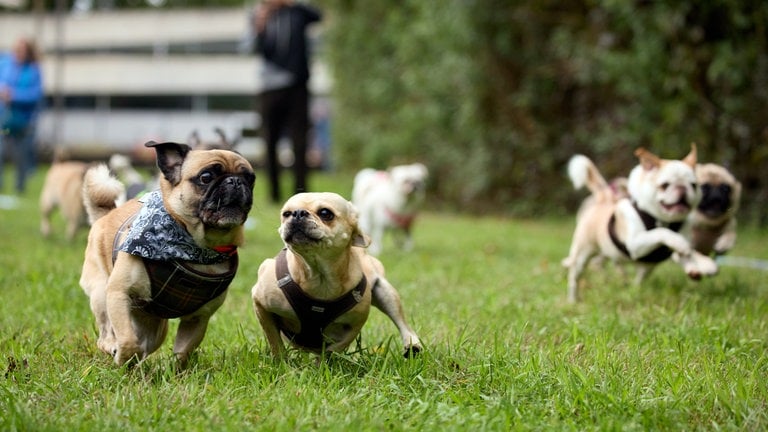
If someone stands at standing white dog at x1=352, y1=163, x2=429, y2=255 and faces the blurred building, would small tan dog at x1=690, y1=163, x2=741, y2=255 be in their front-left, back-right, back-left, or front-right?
back-right

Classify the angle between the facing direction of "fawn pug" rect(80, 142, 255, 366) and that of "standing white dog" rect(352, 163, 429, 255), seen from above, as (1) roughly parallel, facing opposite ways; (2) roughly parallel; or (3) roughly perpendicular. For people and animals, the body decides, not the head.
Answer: roughly parallel

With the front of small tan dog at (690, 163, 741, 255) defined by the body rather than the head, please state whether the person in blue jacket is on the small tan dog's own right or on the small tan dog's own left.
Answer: on the small tan dog's own right

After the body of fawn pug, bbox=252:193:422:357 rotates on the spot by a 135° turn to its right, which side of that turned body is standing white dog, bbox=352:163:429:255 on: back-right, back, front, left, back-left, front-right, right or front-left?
front-right

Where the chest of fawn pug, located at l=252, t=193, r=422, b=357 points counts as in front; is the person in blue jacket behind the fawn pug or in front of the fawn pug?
behind

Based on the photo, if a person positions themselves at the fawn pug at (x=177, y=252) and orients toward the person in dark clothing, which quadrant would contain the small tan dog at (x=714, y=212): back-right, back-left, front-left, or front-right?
front-right

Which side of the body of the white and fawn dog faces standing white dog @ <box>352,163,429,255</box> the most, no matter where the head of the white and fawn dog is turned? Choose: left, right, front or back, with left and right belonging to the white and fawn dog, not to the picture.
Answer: back

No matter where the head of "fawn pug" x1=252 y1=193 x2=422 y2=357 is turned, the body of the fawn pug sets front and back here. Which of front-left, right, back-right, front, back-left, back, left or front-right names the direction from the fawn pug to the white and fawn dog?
back-left

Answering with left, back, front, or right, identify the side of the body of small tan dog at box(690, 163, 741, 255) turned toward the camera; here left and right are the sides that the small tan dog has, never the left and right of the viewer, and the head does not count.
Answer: front

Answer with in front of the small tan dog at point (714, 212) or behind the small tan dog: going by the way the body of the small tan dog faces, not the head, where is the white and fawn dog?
in front

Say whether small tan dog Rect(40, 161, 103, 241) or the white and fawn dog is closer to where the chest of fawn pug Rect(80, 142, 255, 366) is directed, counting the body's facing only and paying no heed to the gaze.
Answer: the white and fawn dog

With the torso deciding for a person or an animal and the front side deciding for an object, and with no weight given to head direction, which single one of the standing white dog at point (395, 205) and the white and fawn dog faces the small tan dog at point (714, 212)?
the standing white dog

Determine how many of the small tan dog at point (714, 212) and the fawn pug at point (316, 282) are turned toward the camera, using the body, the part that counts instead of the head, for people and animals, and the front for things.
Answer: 2

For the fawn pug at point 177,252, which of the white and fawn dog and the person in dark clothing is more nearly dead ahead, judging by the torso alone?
the white and fawn dog

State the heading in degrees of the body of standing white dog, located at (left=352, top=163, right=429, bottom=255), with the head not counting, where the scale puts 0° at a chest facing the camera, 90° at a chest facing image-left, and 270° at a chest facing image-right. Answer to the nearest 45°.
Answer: approximately 315°

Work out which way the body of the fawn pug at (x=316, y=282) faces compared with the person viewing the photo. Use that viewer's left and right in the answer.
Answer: facing the viewer
